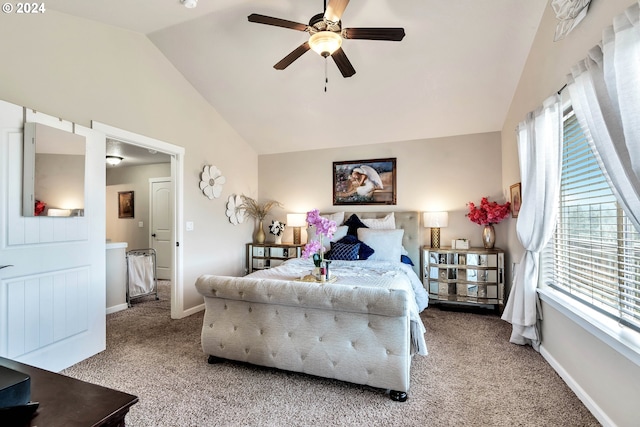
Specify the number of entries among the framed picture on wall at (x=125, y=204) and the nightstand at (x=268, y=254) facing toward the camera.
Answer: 2

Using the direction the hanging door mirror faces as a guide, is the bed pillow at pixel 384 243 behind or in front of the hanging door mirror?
in front

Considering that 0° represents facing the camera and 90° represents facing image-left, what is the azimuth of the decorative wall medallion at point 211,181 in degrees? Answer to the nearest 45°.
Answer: approximately 315°

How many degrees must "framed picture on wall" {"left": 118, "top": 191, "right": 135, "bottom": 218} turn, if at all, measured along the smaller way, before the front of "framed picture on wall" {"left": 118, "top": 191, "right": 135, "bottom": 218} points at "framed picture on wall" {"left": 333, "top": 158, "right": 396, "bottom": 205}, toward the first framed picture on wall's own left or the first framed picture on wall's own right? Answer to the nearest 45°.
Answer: approximately 45° to the first framed picture on wall's own left

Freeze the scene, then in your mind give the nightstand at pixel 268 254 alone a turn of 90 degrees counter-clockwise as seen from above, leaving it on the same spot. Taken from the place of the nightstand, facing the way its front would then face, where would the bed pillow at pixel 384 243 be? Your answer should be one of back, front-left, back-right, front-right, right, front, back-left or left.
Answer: front-right

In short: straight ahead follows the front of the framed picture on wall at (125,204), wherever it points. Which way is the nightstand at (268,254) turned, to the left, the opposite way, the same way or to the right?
the same way

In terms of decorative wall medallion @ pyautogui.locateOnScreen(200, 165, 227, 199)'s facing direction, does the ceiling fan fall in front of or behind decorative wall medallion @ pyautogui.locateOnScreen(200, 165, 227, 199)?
in front

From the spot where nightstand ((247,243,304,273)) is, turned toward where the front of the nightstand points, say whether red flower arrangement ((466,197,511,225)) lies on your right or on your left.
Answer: on your left

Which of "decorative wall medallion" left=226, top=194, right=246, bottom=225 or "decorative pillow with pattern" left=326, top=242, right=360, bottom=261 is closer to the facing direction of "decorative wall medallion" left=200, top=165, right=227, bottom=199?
the decorative pillow with pattern

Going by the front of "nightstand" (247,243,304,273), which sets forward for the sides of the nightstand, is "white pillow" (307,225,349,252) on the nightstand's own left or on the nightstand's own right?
on the nightstand's own left

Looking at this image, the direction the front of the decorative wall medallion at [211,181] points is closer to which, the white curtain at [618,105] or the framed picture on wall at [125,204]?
the white curtain

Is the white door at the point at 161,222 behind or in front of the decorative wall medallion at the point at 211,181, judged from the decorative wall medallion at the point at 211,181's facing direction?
behind

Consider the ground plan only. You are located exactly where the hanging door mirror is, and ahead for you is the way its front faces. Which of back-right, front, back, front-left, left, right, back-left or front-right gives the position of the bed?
front

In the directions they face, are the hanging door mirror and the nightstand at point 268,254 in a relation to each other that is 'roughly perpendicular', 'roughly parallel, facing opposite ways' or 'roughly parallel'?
roughly perpendicular

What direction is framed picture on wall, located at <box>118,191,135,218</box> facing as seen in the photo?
toward the camera

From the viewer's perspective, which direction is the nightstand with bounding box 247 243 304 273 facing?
toward the camera

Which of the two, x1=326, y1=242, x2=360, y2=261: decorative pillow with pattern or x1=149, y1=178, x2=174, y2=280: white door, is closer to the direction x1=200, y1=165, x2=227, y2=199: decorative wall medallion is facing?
the decorative pillow with pattern

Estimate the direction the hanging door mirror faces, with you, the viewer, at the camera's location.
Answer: facing the viewer and to the right of the viewer
